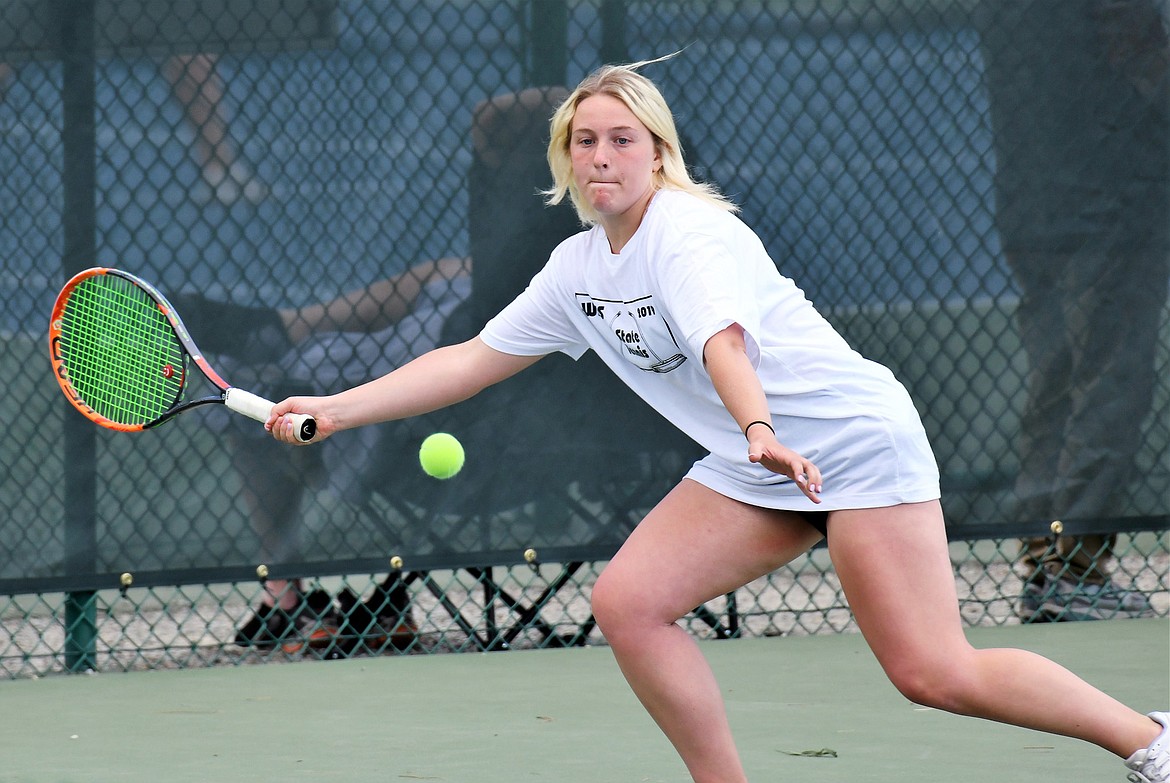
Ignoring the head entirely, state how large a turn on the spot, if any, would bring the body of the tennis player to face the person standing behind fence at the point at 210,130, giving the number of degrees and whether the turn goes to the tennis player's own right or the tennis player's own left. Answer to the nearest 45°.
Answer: approximately 90° to the tennis player's own right
